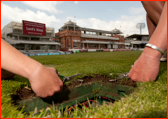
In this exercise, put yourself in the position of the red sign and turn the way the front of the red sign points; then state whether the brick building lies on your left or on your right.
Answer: on your left

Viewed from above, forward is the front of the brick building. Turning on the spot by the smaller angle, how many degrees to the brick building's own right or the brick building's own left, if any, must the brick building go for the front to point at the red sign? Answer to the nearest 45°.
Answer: approximately 90° to the brick building's own right

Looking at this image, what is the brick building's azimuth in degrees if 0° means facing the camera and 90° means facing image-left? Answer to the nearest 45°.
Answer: approximately 315°

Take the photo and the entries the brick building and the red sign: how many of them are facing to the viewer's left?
0

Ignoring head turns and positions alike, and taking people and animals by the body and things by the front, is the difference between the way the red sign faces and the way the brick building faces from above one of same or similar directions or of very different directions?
same or similar directions
